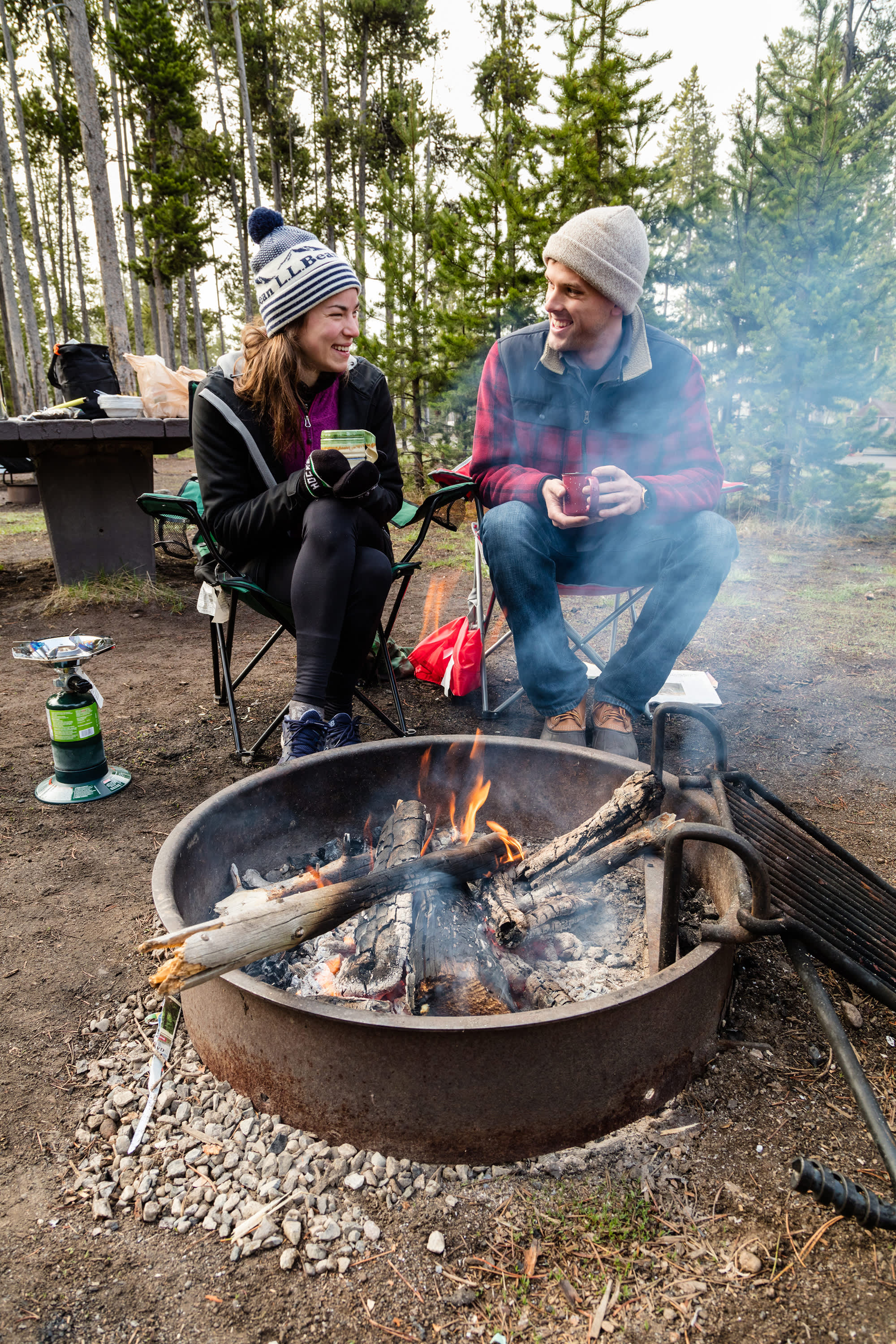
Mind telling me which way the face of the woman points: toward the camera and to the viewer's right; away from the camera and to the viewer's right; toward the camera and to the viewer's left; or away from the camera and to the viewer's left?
toward the camera and to the viewer's right

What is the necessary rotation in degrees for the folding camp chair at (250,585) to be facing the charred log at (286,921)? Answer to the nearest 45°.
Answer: approximately 45° to its right

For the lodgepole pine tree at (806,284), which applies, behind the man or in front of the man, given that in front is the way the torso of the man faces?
behind

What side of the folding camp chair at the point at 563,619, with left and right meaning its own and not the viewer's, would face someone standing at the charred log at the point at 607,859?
front

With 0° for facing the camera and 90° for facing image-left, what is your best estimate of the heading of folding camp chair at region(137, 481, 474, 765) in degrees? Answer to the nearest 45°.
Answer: approximately 315°

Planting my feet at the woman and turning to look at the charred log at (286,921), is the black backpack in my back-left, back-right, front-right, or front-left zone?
back-right

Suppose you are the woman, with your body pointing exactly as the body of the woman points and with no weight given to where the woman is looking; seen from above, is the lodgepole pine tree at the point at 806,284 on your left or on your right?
on your left

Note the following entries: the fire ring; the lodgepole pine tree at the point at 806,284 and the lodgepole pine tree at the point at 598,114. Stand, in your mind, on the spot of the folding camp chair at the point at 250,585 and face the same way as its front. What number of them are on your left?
2

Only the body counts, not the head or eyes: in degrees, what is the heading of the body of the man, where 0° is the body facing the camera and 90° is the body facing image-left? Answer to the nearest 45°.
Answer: approximately 0°

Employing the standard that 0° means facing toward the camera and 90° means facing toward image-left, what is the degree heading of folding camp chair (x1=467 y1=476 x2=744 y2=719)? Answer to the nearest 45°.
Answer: approximately 0°

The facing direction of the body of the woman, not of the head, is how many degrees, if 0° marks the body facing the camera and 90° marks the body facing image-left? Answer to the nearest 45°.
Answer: approximately 315°

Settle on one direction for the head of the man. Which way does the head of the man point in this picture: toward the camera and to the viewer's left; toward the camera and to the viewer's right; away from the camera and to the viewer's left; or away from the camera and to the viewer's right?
toward the camera and to the viewer's left

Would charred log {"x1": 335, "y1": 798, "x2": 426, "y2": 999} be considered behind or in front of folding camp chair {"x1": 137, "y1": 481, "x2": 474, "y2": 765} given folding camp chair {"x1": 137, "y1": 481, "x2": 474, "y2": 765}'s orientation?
in front

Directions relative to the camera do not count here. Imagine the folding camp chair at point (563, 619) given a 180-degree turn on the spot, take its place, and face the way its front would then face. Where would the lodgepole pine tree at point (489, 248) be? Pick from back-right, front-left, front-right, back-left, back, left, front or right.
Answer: front

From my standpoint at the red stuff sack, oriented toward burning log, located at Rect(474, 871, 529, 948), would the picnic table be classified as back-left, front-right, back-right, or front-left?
back-right
